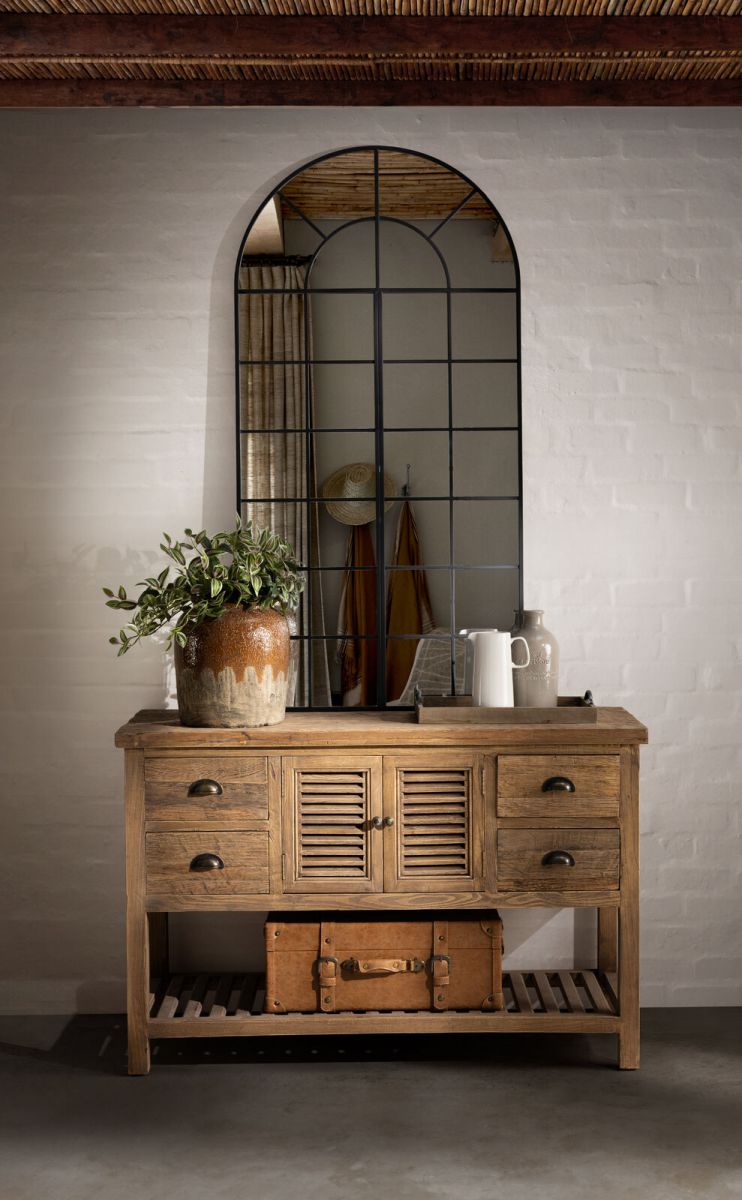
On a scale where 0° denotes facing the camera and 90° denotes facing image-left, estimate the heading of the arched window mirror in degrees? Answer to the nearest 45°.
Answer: approximately 0°

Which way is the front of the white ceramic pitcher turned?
to the viewer's left

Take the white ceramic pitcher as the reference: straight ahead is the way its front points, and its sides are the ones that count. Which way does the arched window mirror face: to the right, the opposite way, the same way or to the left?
to the left
